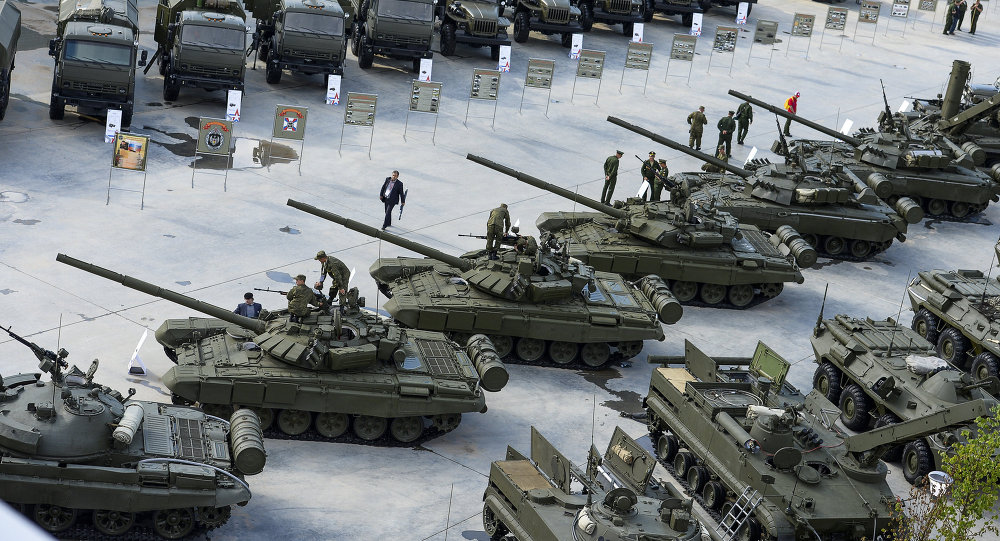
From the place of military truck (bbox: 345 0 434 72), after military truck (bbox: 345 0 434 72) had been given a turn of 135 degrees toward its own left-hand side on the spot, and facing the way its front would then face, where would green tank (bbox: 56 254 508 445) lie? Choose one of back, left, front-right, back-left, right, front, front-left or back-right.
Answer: back-right

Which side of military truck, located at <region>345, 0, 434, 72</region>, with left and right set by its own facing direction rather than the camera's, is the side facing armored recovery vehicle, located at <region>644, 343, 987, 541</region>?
front

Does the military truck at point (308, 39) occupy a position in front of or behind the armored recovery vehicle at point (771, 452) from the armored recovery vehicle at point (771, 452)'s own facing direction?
behind

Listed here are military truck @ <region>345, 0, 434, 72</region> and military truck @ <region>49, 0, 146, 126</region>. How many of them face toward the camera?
2

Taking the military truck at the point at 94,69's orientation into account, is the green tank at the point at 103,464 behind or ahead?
ahead

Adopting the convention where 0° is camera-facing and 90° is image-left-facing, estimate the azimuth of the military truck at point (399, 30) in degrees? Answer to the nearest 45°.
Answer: approximately 0°

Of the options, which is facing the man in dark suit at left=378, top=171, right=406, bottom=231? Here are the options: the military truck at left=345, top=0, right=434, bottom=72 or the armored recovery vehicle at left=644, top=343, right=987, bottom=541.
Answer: the military truck

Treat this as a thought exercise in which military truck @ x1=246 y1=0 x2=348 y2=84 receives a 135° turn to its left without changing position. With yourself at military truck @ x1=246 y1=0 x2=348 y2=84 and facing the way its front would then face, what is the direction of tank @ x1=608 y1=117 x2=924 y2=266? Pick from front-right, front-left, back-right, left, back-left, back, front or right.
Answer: right

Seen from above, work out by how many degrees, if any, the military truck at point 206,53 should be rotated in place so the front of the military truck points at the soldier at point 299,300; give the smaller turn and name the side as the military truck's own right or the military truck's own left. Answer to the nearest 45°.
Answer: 0° — it already faces them

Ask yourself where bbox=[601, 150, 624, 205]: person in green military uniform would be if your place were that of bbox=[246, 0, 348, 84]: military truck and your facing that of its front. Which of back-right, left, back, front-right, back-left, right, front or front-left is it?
front-left

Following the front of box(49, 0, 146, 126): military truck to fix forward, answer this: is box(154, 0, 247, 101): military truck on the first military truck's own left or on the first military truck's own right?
on the first military truck's own left

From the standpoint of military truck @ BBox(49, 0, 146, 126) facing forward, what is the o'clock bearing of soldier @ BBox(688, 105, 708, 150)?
The soldier is roughly at 9 o'clock from the military truck.
